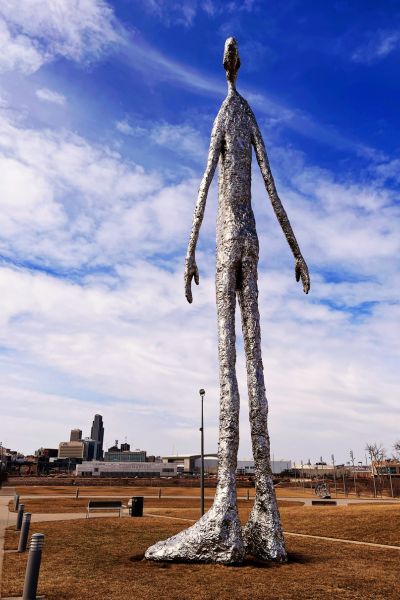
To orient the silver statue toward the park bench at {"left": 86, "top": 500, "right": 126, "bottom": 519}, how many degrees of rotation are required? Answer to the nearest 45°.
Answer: approximately 90° to its right

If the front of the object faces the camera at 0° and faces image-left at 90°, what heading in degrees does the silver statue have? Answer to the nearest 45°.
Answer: approximately 45°

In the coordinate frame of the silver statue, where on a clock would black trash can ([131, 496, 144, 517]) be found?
The black trash can is roughly at 4 o'clock from the silver statue.
